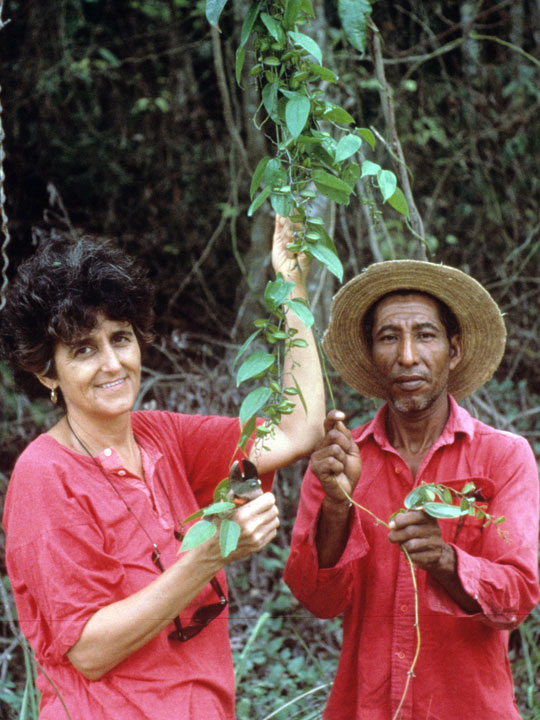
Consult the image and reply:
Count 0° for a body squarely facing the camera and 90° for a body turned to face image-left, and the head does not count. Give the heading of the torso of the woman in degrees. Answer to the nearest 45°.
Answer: approximately 315°

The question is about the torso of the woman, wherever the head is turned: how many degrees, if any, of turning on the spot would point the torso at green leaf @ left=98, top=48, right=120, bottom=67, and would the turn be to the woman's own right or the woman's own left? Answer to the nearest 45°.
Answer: approximately 135° to the woman's own left
